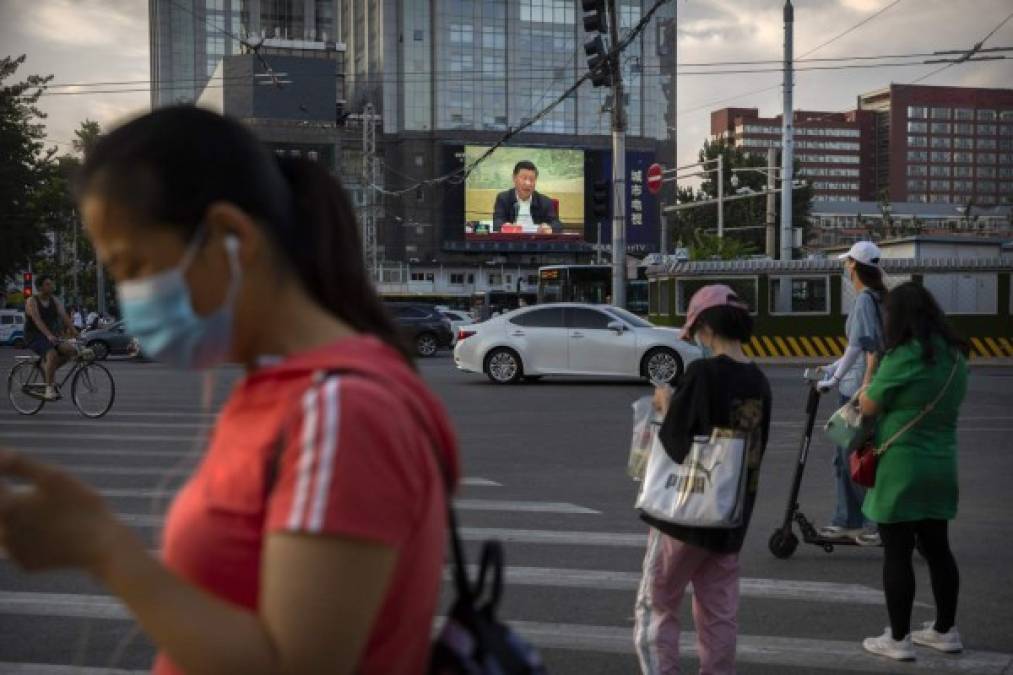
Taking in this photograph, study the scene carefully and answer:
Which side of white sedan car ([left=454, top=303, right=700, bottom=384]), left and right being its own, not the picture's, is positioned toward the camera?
right

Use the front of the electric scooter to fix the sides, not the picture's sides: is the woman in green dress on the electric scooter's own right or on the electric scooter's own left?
on the electric scooter's own left

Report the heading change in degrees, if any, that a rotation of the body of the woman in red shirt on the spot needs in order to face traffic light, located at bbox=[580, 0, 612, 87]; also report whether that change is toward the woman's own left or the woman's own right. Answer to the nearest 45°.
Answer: approximately 90° to the woman's own right

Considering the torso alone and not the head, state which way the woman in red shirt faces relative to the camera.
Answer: to the viewer's left

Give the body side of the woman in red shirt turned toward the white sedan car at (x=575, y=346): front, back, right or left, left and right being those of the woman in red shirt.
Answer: right

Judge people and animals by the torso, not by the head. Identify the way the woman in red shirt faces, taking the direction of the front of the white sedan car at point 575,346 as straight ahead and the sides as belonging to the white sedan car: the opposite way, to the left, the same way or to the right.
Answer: the opposite way

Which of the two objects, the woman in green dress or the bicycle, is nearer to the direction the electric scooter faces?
the bicycle

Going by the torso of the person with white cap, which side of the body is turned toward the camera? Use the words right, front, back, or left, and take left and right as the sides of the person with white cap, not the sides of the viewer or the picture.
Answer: left

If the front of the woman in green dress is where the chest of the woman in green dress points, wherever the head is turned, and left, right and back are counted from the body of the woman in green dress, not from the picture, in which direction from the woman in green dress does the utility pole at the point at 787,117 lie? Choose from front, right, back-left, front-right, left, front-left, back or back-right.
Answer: front-right

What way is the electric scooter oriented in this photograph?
to the viewer's left

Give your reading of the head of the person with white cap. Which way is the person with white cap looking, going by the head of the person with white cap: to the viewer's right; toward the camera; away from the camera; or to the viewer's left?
to the viewer's left

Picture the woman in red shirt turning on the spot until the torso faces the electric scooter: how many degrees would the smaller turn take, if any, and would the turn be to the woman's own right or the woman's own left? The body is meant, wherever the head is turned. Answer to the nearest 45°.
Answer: approximately 135° to the woman's own right

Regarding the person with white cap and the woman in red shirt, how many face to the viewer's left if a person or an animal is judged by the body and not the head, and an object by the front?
2

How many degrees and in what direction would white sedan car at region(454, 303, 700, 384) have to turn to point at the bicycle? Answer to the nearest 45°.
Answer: approximately 135° to its right
